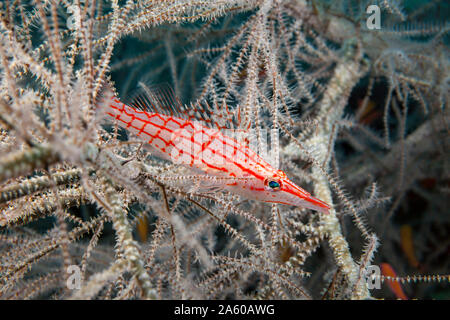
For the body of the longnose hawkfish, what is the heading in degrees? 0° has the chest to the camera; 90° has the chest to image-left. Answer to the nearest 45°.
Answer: approximately 270°
